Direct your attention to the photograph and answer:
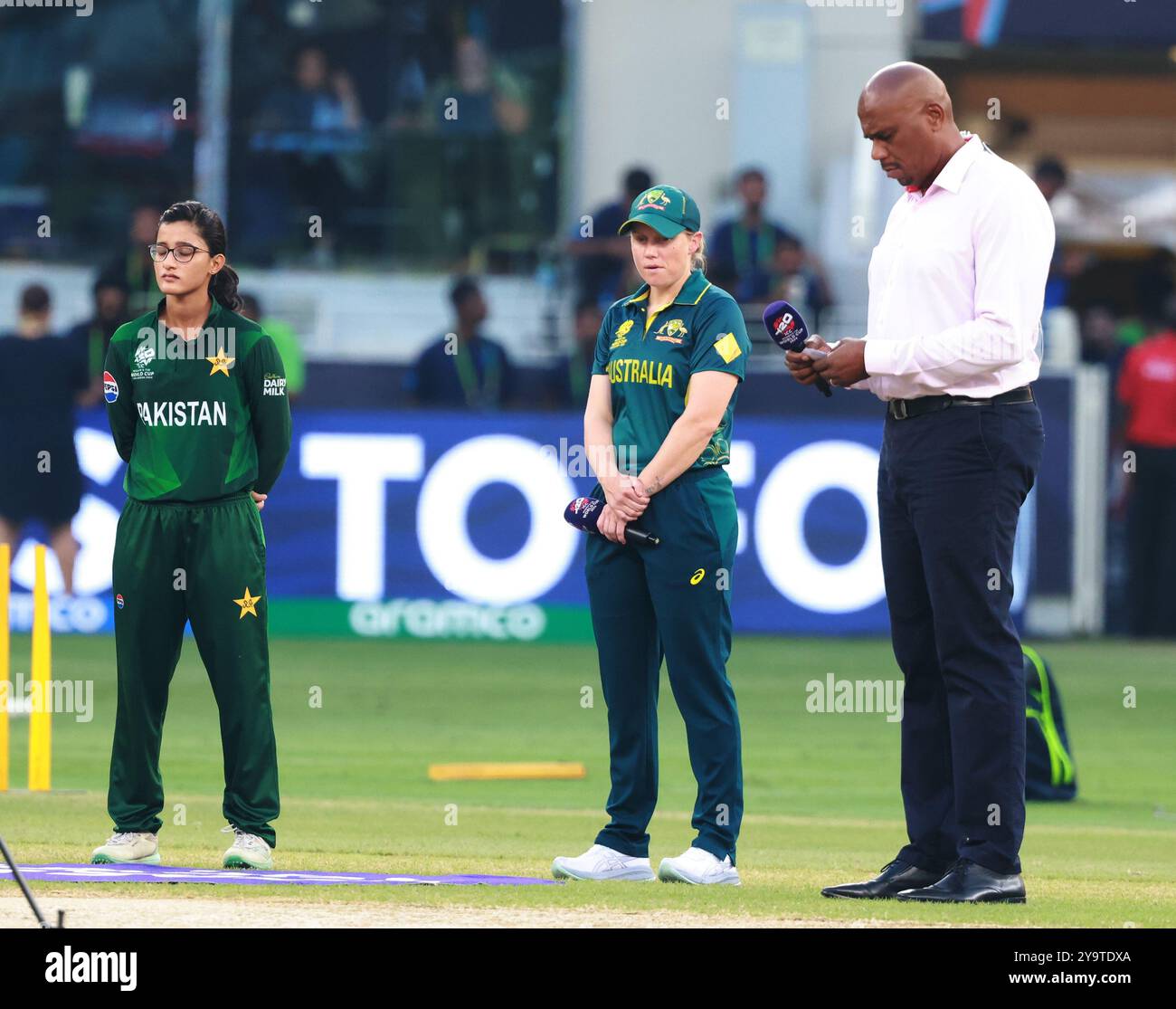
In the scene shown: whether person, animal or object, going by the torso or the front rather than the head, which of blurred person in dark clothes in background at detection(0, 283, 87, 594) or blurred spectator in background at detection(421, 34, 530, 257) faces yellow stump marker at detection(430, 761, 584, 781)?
blurred spectator in background at detection(421, 34, 530, 257)

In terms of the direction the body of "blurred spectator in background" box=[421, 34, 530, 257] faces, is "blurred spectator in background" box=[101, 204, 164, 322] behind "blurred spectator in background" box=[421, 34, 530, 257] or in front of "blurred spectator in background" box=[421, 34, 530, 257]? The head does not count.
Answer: in front

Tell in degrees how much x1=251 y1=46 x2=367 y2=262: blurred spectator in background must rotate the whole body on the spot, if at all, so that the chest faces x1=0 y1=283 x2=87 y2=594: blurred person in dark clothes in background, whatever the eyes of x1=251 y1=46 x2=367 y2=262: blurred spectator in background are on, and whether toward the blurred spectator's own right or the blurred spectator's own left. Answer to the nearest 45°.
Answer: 0° — they already face them

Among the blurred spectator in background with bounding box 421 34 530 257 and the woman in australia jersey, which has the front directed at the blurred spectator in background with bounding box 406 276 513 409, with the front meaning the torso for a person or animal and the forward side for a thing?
the blurred spectator in background with bounding box 421 34 530 257

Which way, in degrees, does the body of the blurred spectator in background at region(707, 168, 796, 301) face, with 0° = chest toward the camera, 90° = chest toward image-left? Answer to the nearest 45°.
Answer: approximately 0°

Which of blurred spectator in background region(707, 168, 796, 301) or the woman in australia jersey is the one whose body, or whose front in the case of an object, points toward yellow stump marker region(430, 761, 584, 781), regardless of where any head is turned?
the blurred spectator in background

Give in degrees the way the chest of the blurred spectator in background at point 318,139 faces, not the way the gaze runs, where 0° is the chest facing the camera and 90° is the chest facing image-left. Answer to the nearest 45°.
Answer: approximately 0°

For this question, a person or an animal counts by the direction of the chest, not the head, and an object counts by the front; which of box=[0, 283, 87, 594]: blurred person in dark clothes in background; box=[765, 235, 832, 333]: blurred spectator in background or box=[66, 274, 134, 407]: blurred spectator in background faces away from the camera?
box=[0, 283, 87, 594]: blurred person in dark clothes in background

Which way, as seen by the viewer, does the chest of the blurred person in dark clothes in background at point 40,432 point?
away from the camera

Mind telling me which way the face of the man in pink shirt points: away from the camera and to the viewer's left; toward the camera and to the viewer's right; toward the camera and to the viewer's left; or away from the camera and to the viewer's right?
toward the camera and to the viewer's left

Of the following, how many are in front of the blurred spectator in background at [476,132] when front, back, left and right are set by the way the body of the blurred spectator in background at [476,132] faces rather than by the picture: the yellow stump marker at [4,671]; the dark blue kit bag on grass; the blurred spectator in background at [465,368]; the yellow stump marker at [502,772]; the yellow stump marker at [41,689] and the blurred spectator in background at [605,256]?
6

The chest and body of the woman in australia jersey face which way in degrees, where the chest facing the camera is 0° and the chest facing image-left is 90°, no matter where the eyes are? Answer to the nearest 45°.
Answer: approximately 45°

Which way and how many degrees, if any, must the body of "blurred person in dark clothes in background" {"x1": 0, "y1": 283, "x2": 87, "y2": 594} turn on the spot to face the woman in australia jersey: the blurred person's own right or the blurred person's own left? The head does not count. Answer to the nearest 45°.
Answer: approximately 180°
